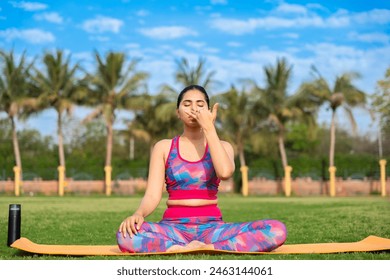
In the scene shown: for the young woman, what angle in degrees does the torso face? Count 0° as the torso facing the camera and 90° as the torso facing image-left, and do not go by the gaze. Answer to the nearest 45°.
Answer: approximately 0°

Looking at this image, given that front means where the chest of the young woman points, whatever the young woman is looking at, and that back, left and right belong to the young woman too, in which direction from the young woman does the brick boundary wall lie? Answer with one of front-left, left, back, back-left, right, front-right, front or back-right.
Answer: back

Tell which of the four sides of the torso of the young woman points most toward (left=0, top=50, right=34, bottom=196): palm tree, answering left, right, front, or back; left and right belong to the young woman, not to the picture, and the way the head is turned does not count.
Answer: back

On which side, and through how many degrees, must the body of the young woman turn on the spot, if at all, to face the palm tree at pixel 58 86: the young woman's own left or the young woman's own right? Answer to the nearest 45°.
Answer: approximately 180°

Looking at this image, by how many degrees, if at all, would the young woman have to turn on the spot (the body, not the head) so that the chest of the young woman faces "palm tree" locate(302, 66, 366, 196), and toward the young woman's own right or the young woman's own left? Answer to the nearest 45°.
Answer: approximately 180°

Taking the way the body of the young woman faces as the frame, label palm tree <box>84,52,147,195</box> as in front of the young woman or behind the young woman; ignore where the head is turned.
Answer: behind

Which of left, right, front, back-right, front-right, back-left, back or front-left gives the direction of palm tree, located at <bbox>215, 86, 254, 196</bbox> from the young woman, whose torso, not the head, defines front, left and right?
back

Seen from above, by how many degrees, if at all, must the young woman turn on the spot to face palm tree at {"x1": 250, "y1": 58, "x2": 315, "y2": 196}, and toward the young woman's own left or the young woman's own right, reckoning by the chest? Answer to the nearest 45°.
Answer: approximately 180°
